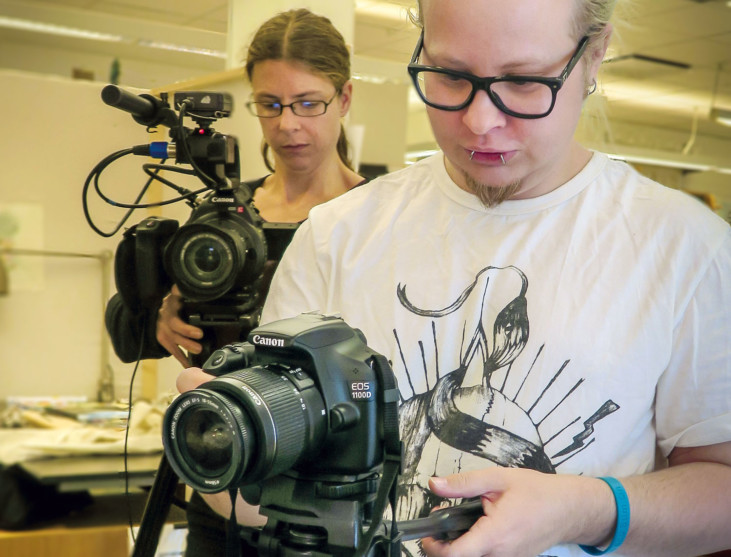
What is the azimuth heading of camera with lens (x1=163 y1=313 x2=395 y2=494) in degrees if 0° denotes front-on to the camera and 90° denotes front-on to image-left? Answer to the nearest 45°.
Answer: approximately 45°

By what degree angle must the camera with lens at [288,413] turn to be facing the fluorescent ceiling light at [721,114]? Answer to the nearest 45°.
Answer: approximately 180°
